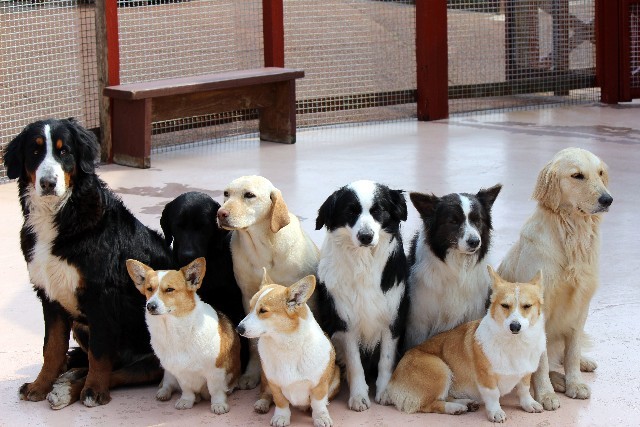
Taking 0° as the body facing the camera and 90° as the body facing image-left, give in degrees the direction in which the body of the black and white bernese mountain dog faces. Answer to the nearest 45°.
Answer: approximately 45°

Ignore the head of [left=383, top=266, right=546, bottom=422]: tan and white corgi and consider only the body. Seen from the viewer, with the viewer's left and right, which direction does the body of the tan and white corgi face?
facing the viewer and to the right of the viewer

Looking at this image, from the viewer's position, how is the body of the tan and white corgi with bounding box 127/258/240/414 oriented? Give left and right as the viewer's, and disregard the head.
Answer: facing the viewer and to the left of the viewer

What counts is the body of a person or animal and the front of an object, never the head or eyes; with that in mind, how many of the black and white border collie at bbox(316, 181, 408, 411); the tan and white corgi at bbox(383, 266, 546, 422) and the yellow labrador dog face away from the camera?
0

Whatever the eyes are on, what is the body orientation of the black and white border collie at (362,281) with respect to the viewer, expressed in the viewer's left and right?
facing the viewer

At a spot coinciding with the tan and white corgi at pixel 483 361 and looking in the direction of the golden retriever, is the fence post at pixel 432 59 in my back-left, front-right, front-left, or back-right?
front-left

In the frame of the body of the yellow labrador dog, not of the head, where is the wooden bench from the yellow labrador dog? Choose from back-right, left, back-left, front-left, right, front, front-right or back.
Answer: back-right

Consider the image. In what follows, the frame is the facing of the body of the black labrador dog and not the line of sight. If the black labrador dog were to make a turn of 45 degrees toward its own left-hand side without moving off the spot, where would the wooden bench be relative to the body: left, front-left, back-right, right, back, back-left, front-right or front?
back

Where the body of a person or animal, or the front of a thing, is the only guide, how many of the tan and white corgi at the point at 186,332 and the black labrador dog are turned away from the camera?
0

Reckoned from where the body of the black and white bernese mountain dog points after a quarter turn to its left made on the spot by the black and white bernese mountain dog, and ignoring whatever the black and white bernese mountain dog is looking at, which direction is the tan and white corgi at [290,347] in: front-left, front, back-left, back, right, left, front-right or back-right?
front
